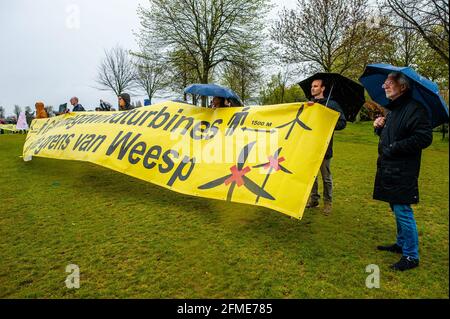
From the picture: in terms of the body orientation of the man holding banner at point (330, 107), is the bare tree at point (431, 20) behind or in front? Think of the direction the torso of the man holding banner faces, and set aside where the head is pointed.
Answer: behind

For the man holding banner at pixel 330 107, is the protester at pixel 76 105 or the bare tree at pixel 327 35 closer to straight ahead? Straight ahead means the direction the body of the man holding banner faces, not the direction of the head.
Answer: the protester

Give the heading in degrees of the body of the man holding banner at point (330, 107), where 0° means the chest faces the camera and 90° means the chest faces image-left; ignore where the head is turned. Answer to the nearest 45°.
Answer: approximately 45°

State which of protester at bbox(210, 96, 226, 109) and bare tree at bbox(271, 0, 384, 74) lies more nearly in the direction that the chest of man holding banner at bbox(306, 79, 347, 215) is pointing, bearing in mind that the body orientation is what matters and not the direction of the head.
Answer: the protester

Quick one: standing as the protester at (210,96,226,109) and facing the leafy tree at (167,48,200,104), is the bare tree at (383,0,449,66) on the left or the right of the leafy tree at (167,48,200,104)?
right

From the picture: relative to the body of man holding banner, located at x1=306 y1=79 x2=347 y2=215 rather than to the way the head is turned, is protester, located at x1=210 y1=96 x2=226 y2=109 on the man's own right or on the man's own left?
on the man's own right
